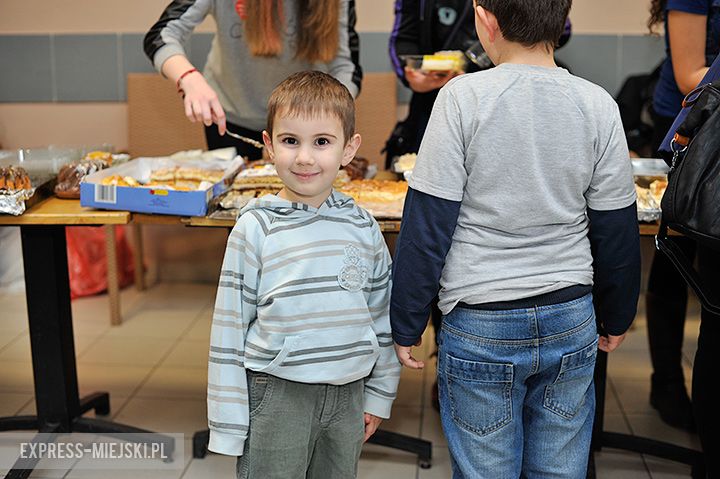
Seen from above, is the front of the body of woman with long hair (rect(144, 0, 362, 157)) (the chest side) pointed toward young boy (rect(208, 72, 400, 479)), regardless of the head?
yes

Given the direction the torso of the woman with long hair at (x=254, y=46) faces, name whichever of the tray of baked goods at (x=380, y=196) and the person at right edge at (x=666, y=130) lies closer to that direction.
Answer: the tray of baked goods

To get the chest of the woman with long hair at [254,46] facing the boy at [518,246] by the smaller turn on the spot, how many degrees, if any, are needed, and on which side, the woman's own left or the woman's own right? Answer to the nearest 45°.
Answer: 0° — they already face them

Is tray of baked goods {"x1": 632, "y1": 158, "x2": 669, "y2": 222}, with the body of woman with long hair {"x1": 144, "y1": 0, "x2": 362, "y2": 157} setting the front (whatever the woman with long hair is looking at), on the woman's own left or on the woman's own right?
on the woman's own left

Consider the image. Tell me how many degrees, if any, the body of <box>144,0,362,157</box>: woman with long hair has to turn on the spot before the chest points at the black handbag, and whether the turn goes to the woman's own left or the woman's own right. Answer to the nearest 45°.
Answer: approximately 45° to the woman's own left

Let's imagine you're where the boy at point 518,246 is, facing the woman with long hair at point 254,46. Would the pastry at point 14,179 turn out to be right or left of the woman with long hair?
left

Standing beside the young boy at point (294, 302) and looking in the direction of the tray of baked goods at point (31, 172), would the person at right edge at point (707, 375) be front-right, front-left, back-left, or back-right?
back-right

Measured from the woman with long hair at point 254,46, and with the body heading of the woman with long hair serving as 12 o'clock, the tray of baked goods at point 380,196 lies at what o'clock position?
The tray of baked goods is roughly at 11 o'clock from the woman with long hair.

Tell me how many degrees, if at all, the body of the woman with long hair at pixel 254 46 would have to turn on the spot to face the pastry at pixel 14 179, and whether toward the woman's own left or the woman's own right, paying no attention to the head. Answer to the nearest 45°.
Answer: approximately 45° to the woman's own right

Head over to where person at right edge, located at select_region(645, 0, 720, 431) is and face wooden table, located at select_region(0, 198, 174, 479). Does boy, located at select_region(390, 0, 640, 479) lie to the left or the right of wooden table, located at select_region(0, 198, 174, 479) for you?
left

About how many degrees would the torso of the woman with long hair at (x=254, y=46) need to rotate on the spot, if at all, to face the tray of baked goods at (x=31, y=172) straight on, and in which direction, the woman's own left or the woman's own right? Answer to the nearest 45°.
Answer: approximately 45° to the woman's own right

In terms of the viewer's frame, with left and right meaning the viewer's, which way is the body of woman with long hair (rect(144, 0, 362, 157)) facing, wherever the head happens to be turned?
facing the viewer

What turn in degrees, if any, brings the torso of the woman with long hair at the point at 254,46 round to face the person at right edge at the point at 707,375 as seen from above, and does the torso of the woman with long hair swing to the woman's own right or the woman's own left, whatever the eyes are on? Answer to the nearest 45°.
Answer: approximately 45° to the woman's own left

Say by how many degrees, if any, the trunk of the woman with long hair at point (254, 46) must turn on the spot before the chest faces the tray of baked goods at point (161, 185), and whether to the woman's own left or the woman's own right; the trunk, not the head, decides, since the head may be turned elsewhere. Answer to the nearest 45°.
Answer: approximately 45° to the woman's own right
